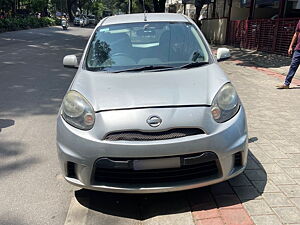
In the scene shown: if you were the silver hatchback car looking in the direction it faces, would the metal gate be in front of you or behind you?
behind

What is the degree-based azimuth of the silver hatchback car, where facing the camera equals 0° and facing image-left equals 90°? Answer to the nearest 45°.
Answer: approximately 0°

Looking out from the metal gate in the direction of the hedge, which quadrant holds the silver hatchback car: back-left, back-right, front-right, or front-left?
back-left

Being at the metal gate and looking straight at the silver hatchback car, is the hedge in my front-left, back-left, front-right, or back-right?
back-right

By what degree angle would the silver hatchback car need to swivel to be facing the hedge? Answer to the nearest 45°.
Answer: approximately 135° to its right
